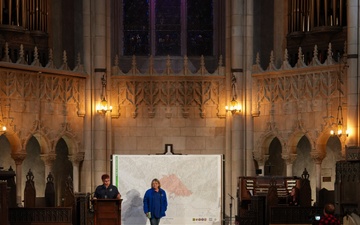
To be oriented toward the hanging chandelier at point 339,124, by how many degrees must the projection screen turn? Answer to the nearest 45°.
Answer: approximately 90° to its left
